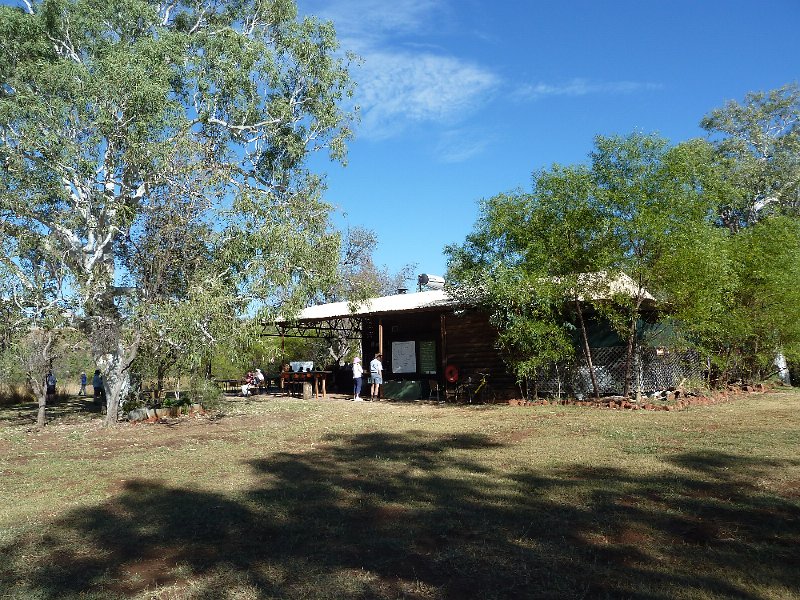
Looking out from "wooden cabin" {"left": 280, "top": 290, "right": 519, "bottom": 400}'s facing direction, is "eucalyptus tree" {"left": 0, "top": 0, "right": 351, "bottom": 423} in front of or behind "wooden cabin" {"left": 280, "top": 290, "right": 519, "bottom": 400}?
in front

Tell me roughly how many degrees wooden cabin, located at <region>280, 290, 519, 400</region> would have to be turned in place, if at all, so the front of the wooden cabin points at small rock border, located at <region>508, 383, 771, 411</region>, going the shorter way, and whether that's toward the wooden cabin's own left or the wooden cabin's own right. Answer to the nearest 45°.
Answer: approximately 90° to the wooden cabin's own left

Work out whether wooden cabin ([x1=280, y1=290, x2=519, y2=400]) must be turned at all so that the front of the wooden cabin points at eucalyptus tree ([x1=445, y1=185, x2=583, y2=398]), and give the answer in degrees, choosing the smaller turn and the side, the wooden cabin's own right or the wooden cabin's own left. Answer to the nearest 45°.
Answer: approximately 90° to the wooden cabin's own left

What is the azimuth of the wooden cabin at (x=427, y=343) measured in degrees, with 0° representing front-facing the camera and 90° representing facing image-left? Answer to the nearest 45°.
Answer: approximately 45°

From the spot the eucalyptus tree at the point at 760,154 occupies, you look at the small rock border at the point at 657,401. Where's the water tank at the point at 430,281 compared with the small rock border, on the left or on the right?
right

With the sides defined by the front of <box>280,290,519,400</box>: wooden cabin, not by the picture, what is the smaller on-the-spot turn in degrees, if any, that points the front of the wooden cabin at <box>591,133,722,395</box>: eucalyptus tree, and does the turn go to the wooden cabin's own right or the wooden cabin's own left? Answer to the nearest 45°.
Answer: approximately 90° to the wooden cabin's own left

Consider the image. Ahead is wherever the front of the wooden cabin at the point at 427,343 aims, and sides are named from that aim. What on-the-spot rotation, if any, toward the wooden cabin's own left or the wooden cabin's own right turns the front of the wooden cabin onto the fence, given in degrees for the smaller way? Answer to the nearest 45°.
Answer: approximately 90° to the wooden cabin's own left
